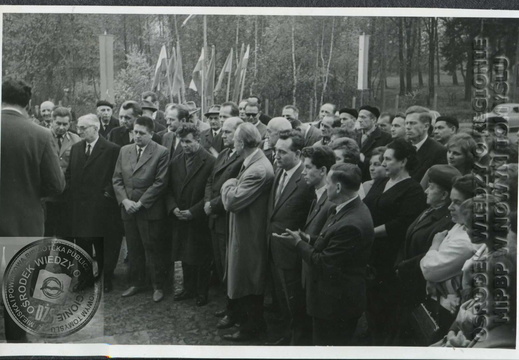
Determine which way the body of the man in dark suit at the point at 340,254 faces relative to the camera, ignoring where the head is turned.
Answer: to the viewer's left

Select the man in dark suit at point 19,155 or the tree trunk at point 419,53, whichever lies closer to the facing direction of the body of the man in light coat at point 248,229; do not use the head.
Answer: the man in dark suit

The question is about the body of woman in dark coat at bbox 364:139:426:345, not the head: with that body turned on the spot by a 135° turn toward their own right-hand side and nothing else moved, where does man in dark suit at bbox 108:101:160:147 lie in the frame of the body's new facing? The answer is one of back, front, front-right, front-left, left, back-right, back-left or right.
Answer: left

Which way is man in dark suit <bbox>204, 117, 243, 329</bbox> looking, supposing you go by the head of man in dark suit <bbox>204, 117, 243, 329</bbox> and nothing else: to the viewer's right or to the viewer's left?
to the viewer's left

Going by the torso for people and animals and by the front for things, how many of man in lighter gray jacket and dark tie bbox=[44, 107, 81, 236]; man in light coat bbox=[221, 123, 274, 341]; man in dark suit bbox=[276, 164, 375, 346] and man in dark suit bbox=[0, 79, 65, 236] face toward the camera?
1

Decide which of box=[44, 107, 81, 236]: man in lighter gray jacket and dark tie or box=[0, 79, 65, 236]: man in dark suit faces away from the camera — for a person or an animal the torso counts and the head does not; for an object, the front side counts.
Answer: box=[0, 79, 65, 236]: man in dark suit

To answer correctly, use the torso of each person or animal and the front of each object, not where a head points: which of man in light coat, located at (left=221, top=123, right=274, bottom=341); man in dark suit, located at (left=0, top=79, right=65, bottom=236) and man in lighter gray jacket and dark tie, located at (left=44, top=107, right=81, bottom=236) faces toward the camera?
man in lighter gray jacket and dark tie, located at (left=44, top=107, right=81, bottom=236)

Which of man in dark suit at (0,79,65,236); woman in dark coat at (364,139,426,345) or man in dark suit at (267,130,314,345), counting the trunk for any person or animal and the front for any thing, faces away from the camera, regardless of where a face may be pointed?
man in dark suit at (0,79,65,236)

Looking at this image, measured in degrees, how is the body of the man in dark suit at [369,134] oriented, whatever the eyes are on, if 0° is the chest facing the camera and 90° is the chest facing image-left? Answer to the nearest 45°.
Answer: approximately 45°
